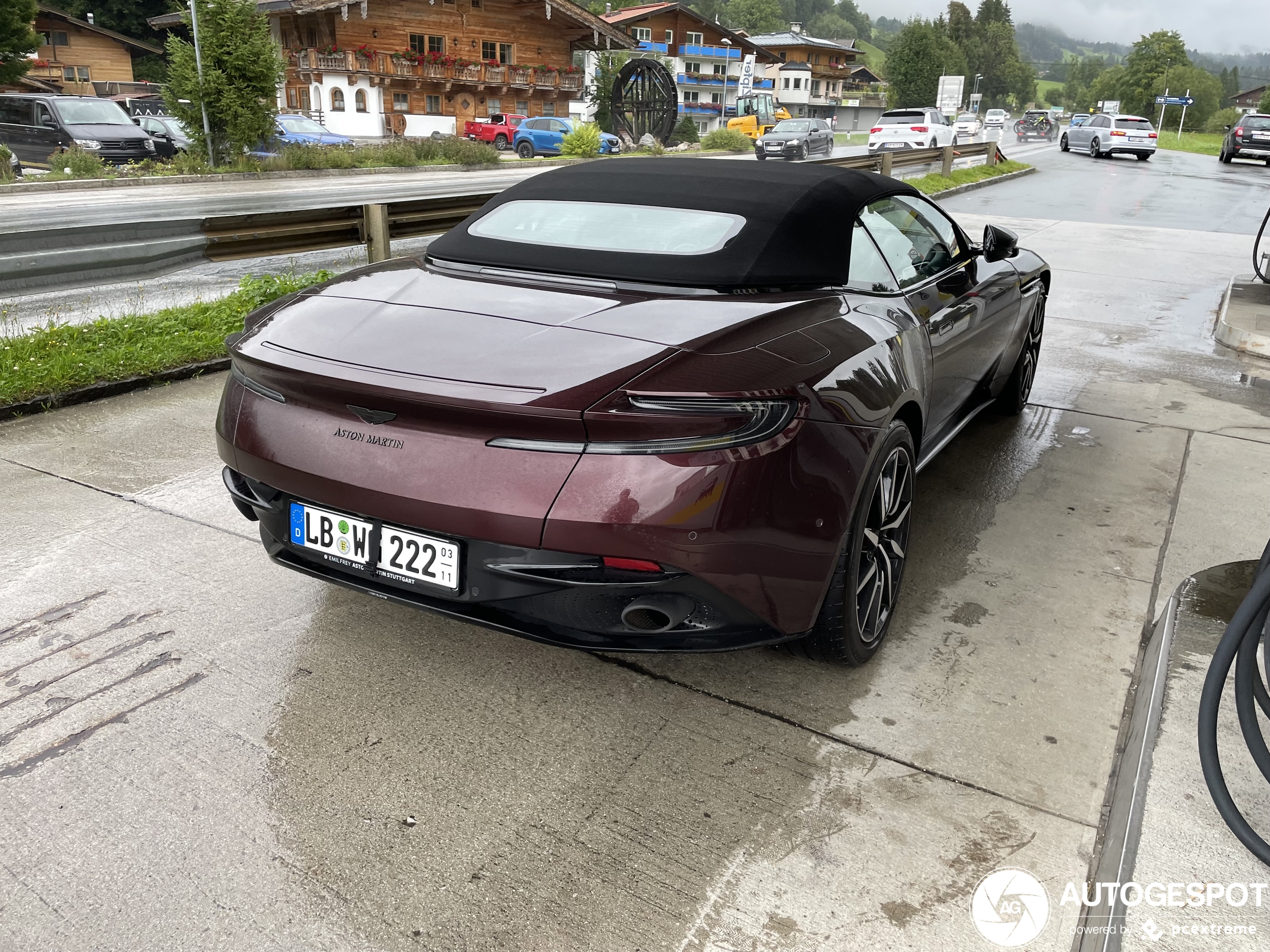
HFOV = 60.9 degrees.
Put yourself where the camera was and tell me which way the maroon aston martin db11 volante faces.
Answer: facing away from the viewer and to the right of the viewer

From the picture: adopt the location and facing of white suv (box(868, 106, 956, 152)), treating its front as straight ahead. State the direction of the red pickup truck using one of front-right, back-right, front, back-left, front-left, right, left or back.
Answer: back-left

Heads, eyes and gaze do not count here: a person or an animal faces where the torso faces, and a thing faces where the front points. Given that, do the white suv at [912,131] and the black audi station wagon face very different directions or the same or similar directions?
very different directions

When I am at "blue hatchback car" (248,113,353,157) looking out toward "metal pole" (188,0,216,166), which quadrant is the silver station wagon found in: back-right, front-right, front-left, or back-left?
back-left

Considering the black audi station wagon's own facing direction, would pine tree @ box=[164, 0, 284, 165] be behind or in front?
in front

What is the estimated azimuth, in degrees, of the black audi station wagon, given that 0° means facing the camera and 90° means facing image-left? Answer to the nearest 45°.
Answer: approximately 45°

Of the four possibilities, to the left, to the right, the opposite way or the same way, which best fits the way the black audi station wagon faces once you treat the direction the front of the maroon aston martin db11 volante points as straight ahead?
the opposite way

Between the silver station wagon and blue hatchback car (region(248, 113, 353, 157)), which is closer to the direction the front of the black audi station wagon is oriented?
the blue hatchback car

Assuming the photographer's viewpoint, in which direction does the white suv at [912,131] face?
facing away from the viewer and to the right of the viewer

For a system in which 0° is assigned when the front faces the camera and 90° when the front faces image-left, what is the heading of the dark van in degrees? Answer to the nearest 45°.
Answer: approximately 315°

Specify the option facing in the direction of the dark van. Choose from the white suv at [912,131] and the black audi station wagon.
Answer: the black audi station wagon
